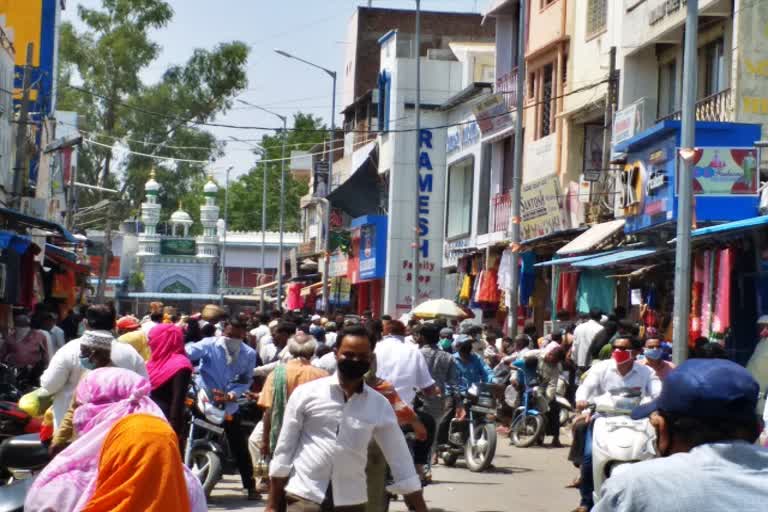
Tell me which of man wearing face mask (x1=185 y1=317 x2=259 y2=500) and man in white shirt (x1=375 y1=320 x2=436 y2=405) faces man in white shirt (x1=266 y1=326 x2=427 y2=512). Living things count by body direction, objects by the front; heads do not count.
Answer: the man wearing face mask

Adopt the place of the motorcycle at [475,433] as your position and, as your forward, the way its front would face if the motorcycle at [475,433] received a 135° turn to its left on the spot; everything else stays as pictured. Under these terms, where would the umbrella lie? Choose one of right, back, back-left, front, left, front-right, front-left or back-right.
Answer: front

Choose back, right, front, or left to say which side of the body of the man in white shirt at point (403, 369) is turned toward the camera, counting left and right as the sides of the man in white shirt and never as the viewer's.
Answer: back

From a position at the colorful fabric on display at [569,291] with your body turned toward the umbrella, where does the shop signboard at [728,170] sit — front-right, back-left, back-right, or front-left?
back-left

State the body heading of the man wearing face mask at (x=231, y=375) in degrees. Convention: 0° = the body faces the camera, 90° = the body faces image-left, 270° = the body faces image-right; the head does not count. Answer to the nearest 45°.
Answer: approximately 0°

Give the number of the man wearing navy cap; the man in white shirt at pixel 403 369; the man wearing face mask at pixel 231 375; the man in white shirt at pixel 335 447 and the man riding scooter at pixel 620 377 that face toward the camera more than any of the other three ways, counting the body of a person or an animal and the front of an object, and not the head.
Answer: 3
